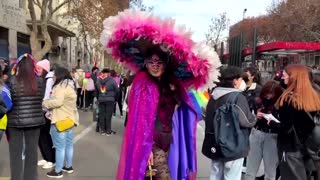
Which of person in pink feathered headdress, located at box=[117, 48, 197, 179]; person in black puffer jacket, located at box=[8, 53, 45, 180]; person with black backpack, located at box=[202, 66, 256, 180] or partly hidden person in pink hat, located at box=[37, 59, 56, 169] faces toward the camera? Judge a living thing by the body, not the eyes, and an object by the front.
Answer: the person in pink feathered headdress

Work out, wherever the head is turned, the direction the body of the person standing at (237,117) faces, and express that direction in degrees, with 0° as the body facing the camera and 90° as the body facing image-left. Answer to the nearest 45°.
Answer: approximately 225°

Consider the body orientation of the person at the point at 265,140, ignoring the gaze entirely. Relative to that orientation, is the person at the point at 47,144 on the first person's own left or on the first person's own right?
on the first person's own right

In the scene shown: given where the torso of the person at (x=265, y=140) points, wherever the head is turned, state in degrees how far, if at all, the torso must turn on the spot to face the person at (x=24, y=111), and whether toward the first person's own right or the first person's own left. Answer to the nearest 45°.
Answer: approximately 45° to the first person's own right

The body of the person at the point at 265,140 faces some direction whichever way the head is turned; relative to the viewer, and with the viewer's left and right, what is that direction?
facing the viewer

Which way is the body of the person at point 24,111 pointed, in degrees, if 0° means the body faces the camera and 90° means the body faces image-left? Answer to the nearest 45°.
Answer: approximately 180°

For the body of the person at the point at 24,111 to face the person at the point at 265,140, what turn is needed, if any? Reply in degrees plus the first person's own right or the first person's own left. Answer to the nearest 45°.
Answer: approximately 90° to the first person's own right

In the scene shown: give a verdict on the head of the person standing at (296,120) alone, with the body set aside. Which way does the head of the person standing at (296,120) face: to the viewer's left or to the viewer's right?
to the viewer's left

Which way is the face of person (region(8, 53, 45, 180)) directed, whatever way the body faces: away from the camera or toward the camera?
away from the camera

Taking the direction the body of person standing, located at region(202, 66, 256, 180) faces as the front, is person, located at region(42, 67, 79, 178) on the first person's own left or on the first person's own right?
on the first person's own left

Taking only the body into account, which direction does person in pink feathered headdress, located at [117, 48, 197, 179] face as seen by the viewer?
toward the camera

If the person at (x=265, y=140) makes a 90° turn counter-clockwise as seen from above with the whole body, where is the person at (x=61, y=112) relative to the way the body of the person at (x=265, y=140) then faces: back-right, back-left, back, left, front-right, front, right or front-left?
back

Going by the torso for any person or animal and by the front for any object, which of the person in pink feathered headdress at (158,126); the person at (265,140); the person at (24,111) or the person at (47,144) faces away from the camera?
the person at (24,111)
